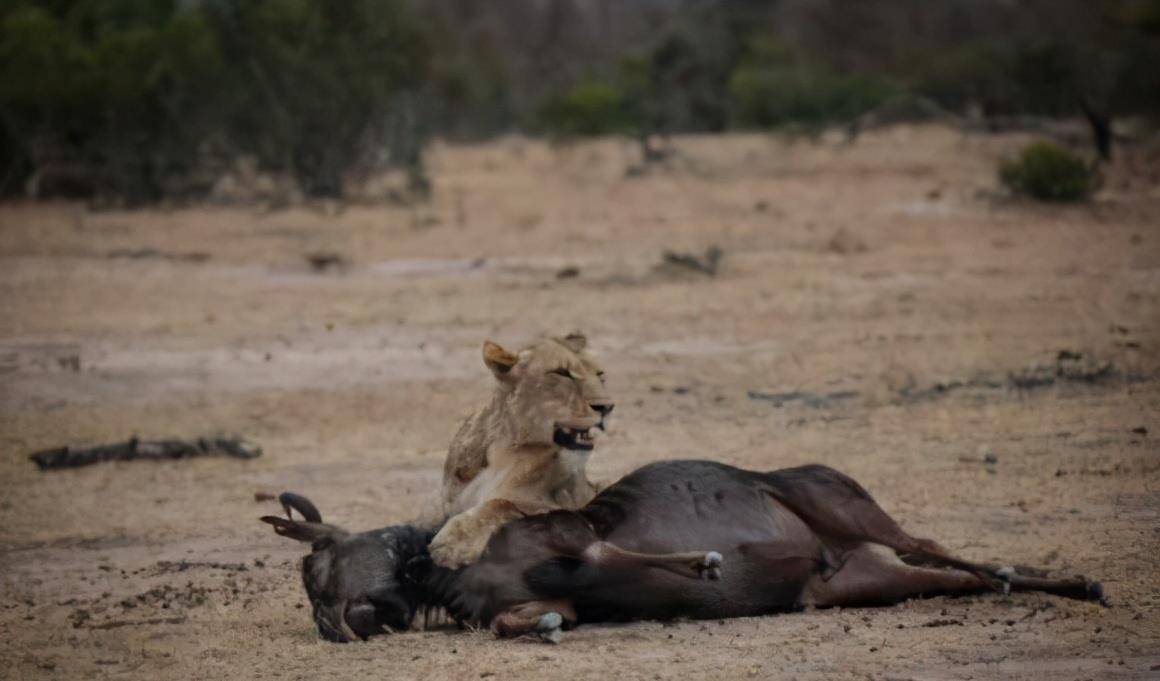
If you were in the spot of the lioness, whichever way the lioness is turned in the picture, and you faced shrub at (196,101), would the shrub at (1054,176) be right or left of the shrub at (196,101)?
right

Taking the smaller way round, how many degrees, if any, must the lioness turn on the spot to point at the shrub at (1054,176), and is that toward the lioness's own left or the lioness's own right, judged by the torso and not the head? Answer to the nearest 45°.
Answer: approximately 90° to the lioness's own left

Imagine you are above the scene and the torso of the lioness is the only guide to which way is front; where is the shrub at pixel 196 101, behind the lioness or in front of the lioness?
behind

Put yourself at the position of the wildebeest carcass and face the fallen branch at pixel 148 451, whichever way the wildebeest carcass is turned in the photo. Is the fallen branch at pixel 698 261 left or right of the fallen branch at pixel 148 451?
right

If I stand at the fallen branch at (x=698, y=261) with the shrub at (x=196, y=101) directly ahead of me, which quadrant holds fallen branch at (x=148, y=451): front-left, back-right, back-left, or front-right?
back-left

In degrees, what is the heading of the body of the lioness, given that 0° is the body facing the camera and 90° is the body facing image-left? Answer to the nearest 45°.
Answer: approximately 315°
